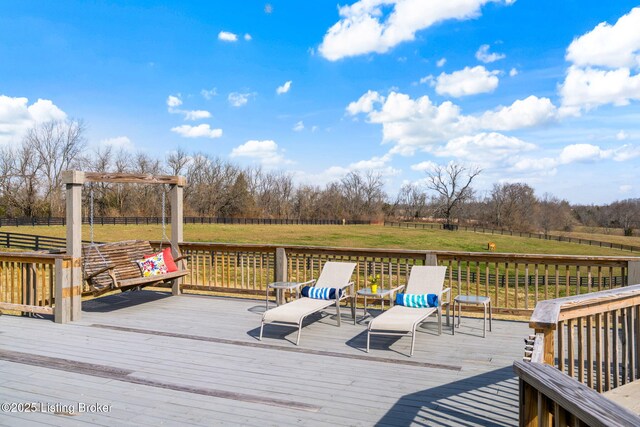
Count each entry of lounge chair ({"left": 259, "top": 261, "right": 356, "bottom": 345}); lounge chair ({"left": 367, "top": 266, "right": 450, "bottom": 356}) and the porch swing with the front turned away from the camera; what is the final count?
0

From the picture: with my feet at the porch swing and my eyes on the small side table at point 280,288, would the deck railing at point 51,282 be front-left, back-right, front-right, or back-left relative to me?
back-right

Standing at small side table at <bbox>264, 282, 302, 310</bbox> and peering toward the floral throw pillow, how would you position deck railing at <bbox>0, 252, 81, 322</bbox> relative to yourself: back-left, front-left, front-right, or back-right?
front-left

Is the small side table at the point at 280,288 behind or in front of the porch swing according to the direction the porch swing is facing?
in front

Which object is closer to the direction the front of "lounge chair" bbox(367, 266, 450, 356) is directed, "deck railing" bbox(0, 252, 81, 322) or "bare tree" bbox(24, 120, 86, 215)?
the deck railing

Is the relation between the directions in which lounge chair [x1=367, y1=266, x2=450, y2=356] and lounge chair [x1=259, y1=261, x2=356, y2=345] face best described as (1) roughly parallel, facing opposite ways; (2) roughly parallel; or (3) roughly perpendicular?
roughly parallel

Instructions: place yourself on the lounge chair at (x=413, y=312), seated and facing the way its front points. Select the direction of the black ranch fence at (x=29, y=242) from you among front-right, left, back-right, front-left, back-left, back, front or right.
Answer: right

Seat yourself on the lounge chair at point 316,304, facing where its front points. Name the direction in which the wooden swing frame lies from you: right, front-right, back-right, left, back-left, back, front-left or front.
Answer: front-right

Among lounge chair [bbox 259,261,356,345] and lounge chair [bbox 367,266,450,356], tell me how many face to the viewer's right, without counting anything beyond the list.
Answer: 0

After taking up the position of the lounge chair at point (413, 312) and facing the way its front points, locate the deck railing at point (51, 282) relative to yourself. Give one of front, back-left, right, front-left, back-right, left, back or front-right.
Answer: front-right

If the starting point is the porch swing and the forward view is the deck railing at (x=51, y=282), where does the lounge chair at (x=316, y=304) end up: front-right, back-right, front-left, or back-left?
back-left

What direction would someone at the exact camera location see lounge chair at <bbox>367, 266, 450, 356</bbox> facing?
facing the viewer and to the left of the viewer

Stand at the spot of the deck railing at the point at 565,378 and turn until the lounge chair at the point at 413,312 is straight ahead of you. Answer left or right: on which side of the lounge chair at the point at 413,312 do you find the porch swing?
left

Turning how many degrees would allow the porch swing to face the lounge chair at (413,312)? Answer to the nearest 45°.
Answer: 0° — it already faces it

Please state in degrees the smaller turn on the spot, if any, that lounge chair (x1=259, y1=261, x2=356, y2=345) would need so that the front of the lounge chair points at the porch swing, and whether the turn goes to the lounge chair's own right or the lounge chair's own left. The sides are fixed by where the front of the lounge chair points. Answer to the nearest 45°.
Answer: approximately 45° to the lounge chair's own right

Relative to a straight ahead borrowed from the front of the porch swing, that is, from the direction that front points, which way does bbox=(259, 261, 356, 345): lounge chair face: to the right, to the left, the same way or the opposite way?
to the right

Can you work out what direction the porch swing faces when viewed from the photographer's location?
facing the viewer and to the right of the viewer
